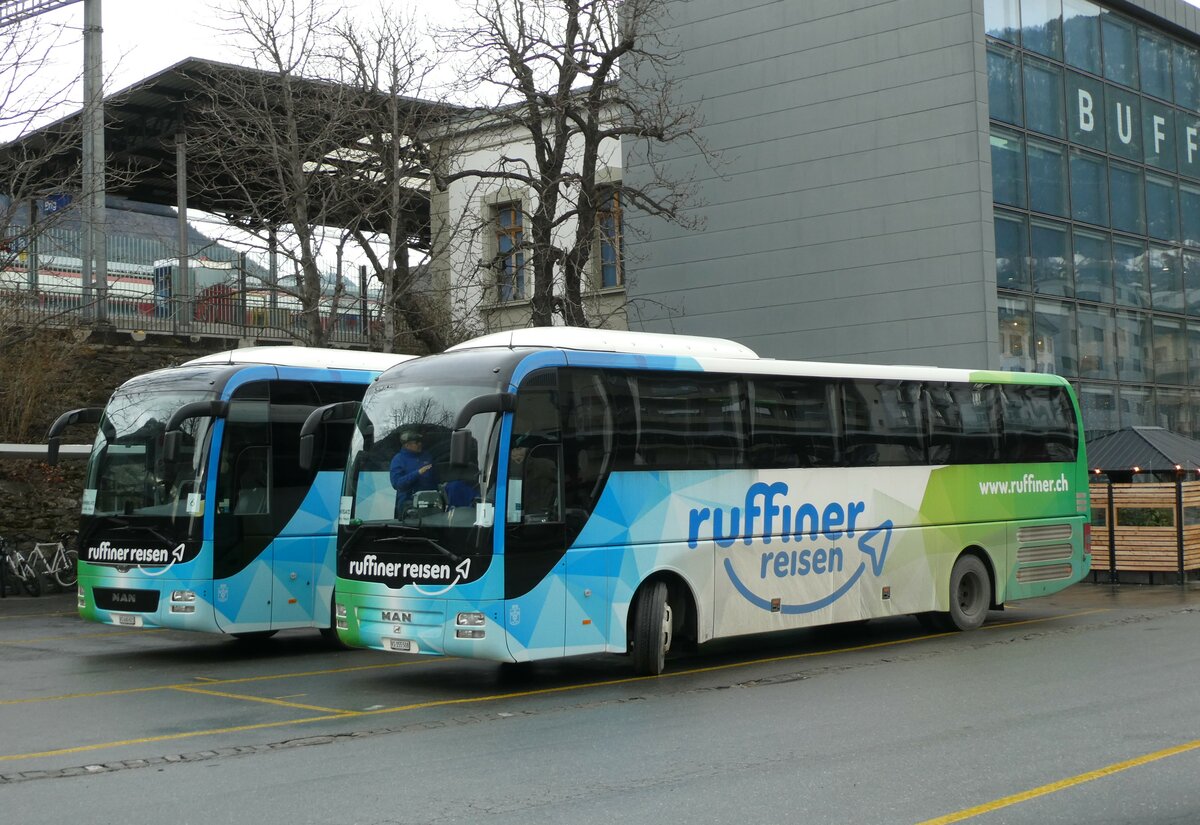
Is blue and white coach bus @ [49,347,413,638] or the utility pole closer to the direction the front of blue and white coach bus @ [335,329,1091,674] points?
the blue and white coach bus

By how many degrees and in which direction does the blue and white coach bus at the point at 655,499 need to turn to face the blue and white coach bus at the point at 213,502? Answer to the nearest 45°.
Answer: approximately 45° to its right

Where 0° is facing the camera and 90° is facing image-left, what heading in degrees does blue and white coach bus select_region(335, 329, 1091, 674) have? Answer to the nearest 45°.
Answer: approximately 45°

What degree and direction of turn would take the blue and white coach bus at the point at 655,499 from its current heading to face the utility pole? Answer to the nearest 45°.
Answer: approximately 90° to its right

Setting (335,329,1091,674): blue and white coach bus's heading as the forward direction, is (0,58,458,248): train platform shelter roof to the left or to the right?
on its right

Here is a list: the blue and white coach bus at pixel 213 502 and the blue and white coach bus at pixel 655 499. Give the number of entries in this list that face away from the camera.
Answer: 0

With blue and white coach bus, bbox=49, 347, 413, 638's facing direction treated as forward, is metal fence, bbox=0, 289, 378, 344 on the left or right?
on its right

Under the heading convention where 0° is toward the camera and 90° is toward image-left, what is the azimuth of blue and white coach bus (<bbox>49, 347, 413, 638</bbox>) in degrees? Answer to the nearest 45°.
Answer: approximately 45°

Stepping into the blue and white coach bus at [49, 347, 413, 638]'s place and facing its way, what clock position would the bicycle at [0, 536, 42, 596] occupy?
The bicycle is roughly at 2 o'clock from the blue and white coach bus.

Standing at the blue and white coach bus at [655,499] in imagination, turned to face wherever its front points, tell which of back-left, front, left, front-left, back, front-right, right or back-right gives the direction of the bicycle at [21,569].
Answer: right

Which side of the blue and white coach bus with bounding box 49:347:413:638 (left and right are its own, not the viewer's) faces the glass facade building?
back
